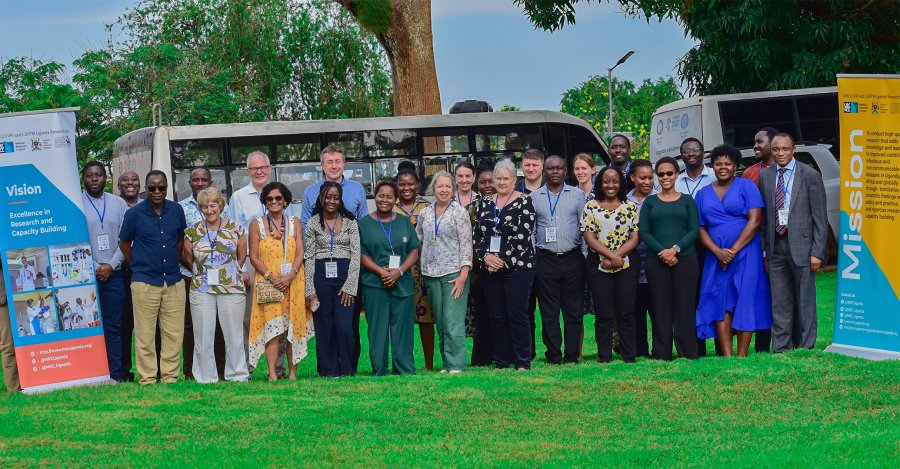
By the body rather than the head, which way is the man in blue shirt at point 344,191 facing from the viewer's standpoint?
toward the camera

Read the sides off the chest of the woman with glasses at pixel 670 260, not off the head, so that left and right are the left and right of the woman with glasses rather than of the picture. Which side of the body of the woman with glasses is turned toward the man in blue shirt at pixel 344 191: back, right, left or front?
right

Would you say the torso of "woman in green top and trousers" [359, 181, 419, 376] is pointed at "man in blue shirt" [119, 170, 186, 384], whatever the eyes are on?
no

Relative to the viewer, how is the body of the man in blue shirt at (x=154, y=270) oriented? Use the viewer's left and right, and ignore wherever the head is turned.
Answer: facing the viewer

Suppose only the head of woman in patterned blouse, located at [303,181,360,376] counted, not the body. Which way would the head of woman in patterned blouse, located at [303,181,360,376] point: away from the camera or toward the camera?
toward the camera

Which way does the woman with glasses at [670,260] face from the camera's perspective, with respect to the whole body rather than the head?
toward the camera

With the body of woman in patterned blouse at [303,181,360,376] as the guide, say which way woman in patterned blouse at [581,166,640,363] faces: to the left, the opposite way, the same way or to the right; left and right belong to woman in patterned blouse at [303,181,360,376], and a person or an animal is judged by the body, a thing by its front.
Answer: the same way

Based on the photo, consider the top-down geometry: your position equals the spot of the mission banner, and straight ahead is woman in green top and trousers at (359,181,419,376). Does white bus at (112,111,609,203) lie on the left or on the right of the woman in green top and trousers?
right

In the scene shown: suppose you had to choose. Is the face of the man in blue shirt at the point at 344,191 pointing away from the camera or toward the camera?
toward the camera

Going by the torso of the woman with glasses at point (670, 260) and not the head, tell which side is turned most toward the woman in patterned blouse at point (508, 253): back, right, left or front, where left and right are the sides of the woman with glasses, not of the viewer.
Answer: right

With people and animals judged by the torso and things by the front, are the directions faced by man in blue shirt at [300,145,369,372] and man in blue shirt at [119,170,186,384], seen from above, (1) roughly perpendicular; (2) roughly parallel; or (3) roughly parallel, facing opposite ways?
roughly parallel

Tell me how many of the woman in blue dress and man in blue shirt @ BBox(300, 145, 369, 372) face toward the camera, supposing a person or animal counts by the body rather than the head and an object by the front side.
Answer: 2

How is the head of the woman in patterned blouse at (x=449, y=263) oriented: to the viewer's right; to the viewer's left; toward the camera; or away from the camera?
toward the camera

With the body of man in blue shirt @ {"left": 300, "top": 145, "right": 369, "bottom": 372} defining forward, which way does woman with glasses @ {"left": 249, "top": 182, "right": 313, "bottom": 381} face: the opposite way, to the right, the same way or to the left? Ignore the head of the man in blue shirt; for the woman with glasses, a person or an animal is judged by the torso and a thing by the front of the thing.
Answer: the same way

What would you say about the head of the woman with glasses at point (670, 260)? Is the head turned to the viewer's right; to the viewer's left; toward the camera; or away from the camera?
toward the camera

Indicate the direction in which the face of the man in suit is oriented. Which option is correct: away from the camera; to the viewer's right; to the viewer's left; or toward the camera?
toward the camera

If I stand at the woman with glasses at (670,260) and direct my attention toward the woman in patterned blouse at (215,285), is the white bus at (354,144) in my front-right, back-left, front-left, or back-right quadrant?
front-right

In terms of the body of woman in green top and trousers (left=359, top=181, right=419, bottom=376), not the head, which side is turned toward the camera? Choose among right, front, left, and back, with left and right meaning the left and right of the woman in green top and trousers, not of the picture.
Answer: front

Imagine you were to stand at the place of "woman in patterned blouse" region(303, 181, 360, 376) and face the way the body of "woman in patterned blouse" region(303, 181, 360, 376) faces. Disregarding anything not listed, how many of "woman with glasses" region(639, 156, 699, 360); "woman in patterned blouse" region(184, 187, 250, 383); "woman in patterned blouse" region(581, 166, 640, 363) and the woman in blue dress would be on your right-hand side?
1

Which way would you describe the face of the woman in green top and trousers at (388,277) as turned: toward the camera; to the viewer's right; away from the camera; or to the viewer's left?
toward the camera
